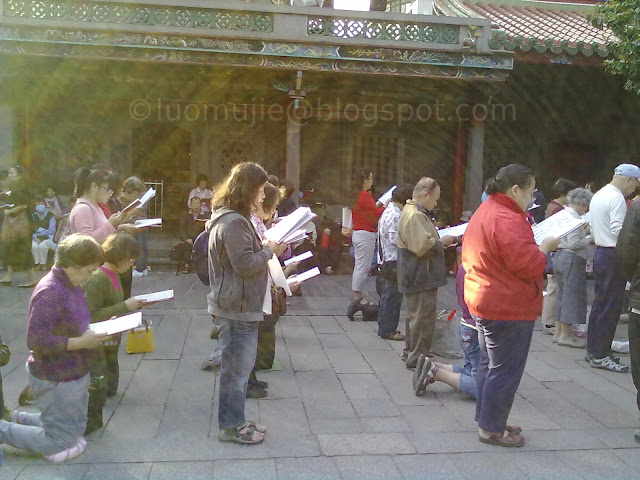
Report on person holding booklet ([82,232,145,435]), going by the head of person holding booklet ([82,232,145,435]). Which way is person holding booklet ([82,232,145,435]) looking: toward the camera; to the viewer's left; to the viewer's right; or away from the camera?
to the viewer's right

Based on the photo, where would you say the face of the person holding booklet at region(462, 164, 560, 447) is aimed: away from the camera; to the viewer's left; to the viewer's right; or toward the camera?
to the viewer's right

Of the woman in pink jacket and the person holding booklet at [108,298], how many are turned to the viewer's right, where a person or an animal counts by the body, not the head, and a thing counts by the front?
2

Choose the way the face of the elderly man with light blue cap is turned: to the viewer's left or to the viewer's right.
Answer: to the viewer's right

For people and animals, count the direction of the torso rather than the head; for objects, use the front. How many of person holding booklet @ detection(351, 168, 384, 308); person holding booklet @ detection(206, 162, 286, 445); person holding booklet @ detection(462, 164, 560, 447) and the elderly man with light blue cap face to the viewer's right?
4

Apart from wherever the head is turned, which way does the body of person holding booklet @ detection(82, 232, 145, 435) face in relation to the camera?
to the viewer's right

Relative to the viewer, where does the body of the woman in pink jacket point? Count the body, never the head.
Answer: to the viewer's right

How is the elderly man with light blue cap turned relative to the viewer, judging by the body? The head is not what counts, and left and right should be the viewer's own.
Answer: facing to the right of the viewer

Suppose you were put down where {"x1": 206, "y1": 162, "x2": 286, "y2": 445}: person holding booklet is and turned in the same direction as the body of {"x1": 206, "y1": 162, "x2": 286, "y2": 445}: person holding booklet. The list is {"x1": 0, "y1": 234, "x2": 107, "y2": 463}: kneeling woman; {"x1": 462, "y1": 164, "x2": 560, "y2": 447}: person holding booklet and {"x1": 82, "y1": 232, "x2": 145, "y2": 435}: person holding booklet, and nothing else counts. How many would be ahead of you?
1

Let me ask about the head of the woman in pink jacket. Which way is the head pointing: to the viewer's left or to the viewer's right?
to the viewer's right

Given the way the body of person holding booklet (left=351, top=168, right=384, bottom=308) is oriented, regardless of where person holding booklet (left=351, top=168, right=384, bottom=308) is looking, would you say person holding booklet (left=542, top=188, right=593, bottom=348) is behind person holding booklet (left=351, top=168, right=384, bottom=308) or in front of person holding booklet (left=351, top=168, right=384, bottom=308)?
in front

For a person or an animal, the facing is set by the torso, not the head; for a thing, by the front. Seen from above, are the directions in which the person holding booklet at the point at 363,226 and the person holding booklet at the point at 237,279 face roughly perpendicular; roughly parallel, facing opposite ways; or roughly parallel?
roughly parallel

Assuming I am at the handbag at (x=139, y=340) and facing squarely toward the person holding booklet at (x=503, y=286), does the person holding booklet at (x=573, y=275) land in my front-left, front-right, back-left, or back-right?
front-left

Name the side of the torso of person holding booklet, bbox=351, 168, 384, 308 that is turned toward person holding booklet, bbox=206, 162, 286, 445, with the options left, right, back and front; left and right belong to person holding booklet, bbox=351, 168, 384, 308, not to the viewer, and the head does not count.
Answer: right

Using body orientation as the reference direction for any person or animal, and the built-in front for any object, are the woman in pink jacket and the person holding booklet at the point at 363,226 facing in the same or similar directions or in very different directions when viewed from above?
same or similar directions
